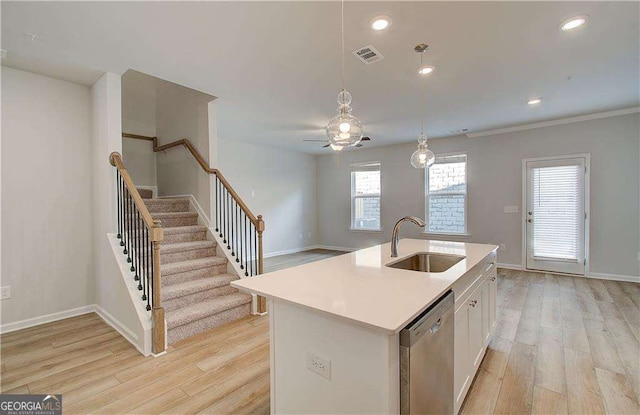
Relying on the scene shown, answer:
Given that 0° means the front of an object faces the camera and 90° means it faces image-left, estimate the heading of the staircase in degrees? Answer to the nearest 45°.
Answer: approximately 315°

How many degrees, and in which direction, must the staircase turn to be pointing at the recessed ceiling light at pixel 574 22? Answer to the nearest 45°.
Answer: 0° — it already faces it

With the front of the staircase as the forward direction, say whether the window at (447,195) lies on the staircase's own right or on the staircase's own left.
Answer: on the staircase's own left
